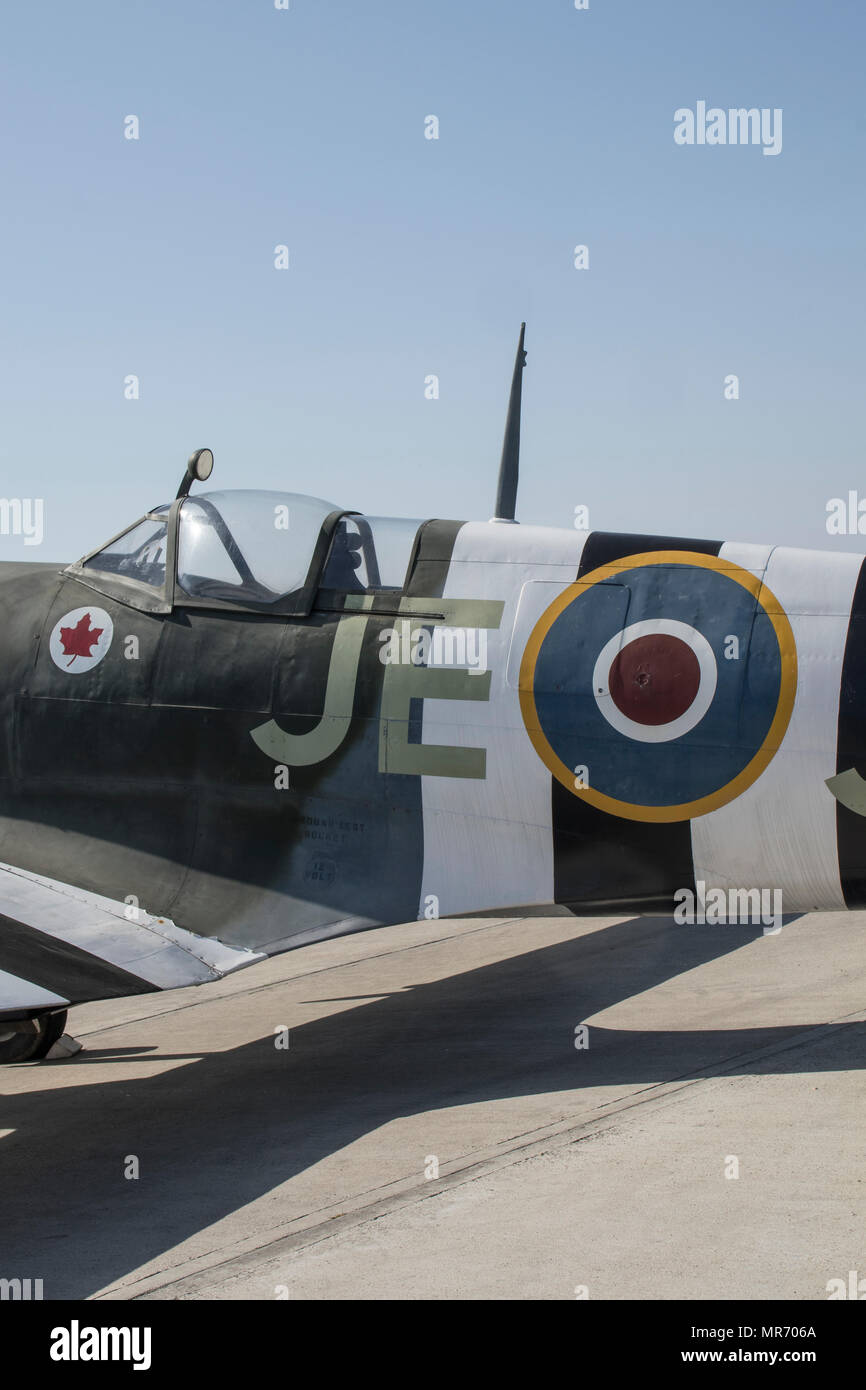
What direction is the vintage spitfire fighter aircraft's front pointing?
to the viewer's left
